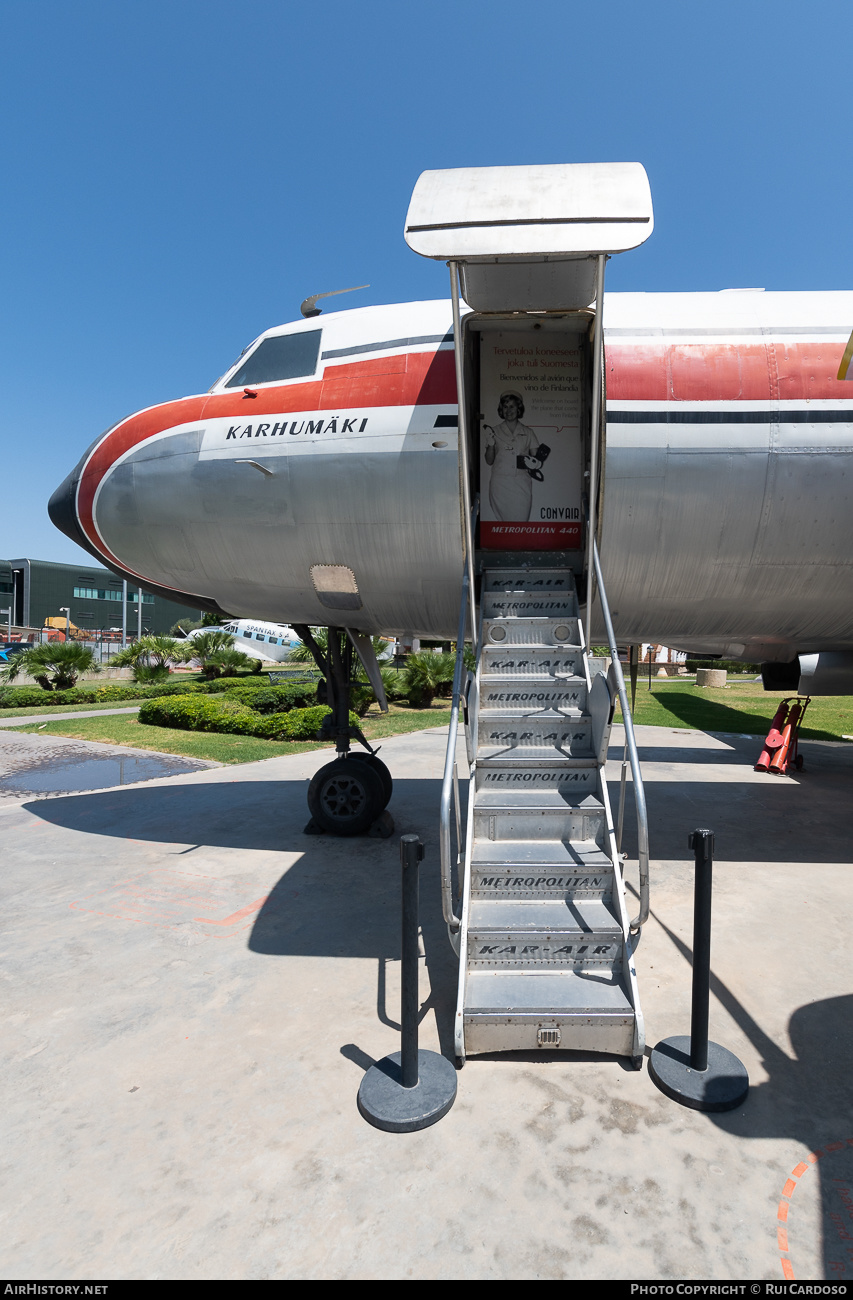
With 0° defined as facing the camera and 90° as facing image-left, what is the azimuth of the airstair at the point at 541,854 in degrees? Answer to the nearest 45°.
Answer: approximately 0°

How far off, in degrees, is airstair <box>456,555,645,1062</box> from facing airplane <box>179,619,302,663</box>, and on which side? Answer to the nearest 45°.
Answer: approximately 135° to its right

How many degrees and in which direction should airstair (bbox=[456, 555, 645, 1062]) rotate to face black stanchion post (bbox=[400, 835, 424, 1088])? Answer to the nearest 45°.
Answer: approximately 45° to its right

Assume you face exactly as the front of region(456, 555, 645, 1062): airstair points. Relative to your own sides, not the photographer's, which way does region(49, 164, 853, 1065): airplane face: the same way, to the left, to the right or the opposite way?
to the right

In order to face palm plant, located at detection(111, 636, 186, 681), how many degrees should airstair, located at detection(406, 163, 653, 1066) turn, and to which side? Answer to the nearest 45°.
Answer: approximately 135° to its right

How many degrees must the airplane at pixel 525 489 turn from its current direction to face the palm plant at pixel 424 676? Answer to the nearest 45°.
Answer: approximately 90° to its right

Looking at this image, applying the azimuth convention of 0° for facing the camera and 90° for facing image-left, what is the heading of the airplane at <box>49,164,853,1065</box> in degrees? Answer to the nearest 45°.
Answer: approximately 90°

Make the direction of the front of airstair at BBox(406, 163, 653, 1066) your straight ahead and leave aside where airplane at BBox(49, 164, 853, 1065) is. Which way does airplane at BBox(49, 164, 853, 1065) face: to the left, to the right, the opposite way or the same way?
to the right

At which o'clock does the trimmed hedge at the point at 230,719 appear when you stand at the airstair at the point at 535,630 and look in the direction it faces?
The trimmed hedge is roughly at 5 o'clock from the airstair.
